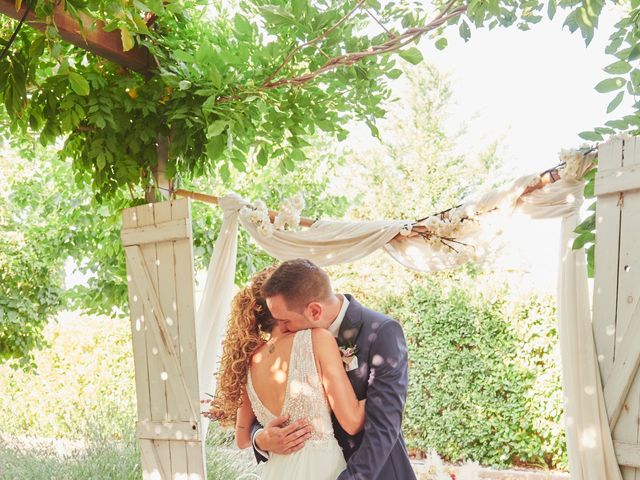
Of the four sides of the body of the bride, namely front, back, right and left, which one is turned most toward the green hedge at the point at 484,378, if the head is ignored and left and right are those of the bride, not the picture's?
front

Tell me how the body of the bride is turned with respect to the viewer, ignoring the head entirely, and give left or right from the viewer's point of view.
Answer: facing away from the viewer and to the right of the viewer

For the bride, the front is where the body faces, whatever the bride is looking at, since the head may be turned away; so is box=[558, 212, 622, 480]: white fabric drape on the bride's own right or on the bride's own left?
on the bride's own right

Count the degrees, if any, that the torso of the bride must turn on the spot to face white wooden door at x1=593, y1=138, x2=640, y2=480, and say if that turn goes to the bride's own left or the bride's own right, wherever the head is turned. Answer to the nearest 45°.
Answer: approximately 45° to the bride's own right

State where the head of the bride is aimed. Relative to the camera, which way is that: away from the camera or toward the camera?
away from the camera
